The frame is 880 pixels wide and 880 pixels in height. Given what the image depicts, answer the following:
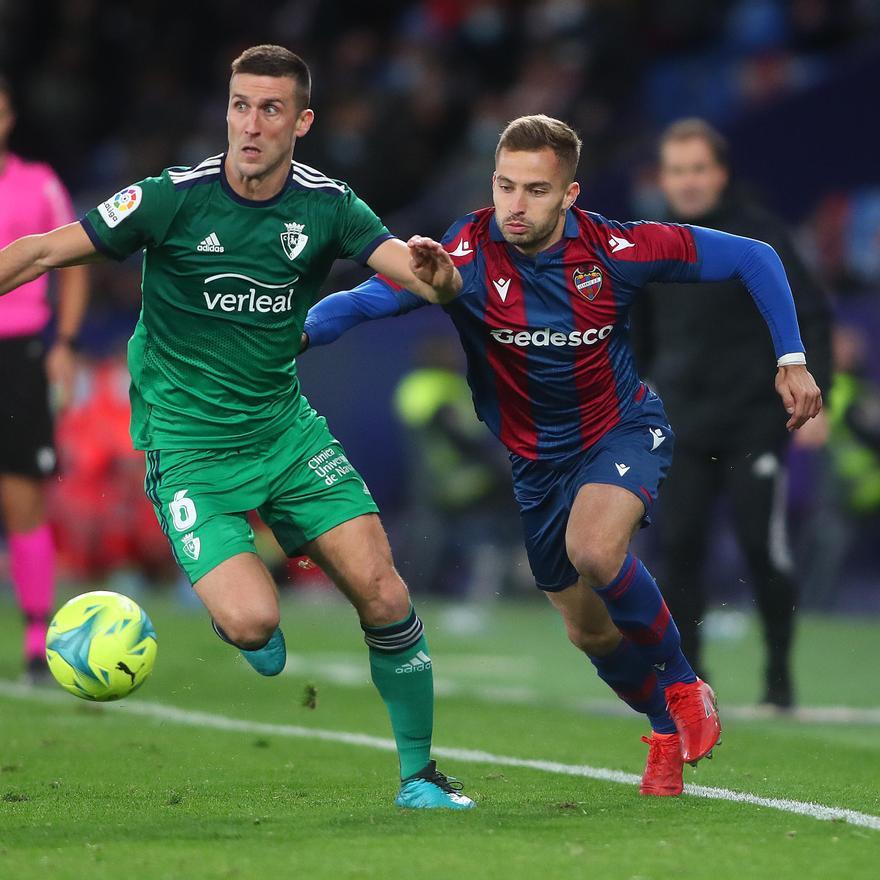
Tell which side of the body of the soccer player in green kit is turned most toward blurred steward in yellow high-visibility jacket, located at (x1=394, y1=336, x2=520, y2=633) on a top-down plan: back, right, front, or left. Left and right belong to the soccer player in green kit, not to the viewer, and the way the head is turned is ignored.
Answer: back

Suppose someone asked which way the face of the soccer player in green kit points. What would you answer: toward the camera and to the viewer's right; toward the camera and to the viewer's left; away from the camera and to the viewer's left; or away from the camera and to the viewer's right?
toward the camera and to the viewer's left

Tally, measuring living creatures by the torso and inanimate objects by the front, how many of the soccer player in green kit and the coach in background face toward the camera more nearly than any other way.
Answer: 2

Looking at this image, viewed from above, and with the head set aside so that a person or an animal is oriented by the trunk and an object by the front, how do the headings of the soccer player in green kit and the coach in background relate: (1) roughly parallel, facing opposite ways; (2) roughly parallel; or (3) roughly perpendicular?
roughly parallel

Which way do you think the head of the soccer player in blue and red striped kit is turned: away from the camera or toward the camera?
toward the camera

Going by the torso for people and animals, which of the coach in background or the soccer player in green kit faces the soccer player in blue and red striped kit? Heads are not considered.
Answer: the coach in background

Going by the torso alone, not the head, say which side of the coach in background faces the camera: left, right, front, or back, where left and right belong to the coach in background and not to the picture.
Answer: front

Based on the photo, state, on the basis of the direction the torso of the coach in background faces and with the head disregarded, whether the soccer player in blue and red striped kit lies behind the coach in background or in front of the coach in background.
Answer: in front

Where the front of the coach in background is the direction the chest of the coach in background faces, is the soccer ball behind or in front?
in front

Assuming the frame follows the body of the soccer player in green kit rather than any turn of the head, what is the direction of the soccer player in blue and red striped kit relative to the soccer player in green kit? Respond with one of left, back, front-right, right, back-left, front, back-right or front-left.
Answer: left

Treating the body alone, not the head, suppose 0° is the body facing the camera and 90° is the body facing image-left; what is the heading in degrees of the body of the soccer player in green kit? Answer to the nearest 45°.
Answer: approximately 0°
